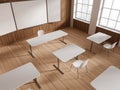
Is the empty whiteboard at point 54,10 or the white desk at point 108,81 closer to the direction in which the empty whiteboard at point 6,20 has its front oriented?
the white desk

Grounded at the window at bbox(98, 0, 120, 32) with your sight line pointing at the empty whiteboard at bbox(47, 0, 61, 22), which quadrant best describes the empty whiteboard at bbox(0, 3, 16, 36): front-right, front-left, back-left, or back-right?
front-left

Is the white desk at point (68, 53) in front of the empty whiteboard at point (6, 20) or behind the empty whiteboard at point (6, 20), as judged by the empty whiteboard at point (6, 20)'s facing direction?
in front

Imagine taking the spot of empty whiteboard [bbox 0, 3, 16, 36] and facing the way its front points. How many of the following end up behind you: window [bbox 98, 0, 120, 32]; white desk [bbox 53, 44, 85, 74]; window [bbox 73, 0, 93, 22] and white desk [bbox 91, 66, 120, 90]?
0

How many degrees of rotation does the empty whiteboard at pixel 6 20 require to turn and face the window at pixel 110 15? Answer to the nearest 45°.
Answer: approximately 45° to its left

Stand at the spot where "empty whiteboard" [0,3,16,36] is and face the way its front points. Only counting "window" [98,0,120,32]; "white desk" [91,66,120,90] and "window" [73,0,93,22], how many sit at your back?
0

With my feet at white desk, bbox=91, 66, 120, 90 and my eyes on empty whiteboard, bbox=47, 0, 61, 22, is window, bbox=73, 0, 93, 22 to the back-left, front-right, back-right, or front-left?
front-right

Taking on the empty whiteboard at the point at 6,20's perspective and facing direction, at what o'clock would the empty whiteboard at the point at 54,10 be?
the empty whiteboard at the point at 54,10 is roughly at 10 o'clock from the empty whiteboard at the point at 6,20.

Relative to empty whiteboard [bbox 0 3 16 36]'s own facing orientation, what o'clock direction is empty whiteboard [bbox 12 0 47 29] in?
empty whiteboard [bbox 12 0 47 29] is roughly at 10 o'clock from empty whiteboard [bbox 0 3 16 36].

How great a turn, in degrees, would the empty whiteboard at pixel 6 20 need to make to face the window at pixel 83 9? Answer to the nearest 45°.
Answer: approximately 45° to its left

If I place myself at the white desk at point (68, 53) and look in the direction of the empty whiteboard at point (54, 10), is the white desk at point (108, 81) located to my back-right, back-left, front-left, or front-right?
back-right

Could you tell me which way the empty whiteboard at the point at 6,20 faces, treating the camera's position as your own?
facing the viewer and to the right of the viewer

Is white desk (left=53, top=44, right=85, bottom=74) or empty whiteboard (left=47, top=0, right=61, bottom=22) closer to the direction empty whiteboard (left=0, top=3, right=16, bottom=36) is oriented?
the white desk

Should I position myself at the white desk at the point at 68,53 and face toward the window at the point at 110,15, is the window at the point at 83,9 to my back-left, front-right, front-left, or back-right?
front-left

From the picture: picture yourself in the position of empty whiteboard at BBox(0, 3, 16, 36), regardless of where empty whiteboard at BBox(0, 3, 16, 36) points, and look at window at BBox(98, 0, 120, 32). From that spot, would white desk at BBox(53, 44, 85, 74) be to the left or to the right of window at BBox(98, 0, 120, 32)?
right

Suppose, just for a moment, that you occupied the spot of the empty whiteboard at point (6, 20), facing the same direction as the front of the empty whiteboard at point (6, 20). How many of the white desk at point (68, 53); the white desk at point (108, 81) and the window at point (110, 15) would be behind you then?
0

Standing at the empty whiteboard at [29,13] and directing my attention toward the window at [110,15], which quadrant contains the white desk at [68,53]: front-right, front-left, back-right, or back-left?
front-right

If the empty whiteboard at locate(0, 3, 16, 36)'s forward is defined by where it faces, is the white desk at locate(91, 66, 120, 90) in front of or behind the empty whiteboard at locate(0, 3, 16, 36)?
in front
